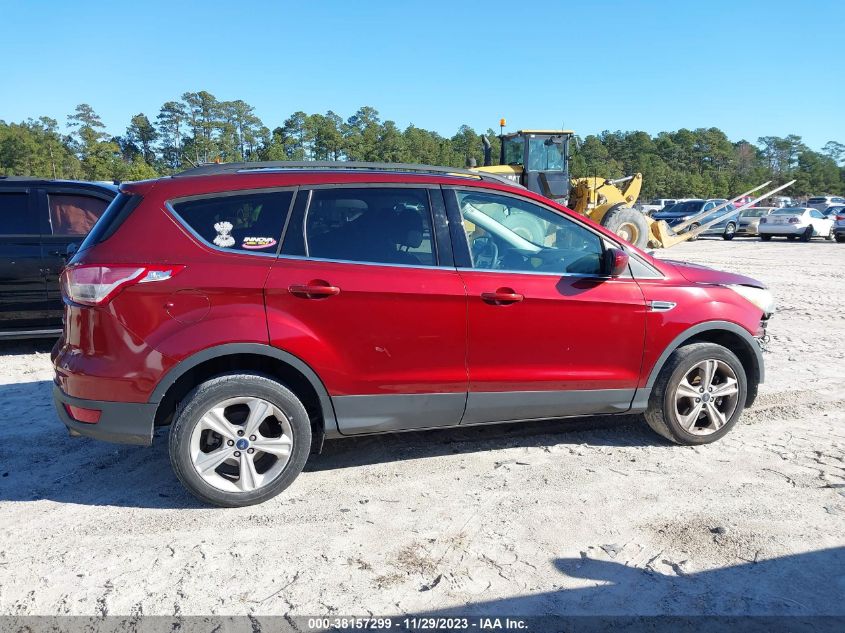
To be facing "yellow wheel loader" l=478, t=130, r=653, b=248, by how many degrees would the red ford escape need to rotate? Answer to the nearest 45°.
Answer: approximately 90° to its left

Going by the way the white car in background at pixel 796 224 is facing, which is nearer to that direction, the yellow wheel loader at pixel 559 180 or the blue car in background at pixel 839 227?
the blue car in background

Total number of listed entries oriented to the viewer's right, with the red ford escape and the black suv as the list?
2

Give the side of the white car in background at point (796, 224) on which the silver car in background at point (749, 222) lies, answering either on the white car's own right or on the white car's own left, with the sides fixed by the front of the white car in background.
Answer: on the white car's own left

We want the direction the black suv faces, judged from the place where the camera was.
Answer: facing to the right of the viewer

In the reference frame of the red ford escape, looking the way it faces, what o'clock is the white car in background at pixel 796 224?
The white car in background is roughly at 10 o'clock from the red ford escape.

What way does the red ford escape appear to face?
to the viewer's right

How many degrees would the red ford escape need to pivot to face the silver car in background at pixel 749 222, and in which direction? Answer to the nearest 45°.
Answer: approximately 45° to its left

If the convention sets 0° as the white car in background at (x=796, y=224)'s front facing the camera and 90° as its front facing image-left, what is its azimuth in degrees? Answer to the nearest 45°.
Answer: approximately 225°

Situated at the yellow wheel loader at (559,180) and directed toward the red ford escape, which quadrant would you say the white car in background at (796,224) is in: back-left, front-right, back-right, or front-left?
back-left
